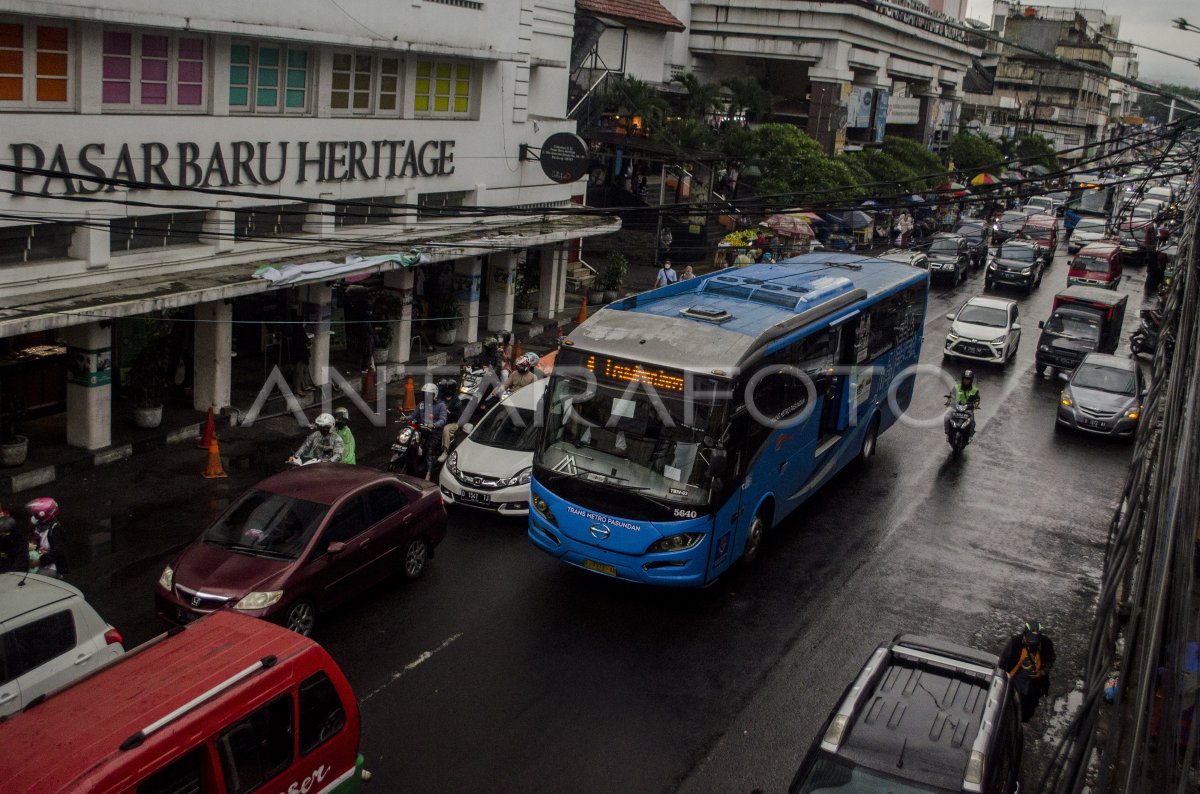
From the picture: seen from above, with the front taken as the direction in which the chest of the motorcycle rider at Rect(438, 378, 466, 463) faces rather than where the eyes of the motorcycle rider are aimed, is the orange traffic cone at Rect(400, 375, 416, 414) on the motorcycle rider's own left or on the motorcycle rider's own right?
on the motorcycle rider's own right

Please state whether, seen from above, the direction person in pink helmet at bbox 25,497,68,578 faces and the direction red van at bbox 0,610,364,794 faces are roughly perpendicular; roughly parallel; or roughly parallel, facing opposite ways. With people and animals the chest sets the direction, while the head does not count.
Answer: roughly parallel

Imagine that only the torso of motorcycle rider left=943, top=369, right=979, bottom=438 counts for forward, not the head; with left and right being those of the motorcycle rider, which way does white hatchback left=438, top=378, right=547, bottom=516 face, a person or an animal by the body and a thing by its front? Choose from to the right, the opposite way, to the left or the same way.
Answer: the same way

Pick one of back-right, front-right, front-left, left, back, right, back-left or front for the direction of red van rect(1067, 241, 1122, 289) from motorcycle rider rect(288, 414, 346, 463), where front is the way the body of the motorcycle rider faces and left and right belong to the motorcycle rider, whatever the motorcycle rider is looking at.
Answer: back

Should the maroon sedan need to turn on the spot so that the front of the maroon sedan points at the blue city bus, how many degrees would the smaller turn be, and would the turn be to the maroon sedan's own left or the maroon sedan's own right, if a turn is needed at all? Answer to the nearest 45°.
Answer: approximately 135° to the maroon sedan's own left

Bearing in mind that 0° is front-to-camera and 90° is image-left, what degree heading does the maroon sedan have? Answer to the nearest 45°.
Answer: approximately 45°

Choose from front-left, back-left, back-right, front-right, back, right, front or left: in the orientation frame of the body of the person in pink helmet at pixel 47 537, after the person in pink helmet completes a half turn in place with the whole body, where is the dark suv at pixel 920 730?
right

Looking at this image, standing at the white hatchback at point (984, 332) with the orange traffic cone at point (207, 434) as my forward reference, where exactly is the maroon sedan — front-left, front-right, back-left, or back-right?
front-left

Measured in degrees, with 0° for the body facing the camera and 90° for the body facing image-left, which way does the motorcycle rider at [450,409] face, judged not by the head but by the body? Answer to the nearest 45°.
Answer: approximately 45°

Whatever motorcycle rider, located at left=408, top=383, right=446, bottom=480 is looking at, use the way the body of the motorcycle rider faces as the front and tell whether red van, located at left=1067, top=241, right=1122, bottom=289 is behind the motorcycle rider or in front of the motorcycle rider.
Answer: behind

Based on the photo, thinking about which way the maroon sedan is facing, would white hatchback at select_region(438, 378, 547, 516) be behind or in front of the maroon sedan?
behind

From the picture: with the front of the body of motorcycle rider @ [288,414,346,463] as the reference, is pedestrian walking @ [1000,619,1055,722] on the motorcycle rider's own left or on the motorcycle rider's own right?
on the motorcycle rider's own left

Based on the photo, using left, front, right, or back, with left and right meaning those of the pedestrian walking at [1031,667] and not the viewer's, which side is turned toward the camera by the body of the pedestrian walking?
front

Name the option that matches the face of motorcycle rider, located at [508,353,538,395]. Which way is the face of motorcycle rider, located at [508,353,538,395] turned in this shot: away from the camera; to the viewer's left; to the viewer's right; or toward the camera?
toward the camera

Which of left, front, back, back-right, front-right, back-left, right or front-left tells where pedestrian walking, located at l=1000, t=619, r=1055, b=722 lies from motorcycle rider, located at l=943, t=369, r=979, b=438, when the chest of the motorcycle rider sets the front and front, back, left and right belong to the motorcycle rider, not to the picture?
front

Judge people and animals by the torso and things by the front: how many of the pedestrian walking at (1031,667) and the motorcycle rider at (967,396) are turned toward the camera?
2

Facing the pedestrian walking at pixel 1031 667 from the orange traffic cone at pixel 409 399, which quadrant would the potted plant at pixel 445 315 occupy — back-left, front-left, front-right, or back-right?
back-left

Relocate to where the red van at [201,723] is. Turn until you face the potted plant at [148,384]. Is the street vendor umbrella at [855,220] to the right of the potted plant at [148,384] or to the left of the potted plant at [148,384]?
right

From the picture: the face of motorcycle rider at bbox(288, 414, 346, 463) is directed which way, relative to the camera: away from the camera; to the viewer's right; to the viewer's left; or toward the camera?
toward the camera

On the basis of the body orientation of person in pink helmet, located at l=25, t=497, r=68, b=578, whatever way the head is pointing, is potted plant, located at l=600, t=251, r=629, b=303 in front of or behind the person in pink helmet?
behind
